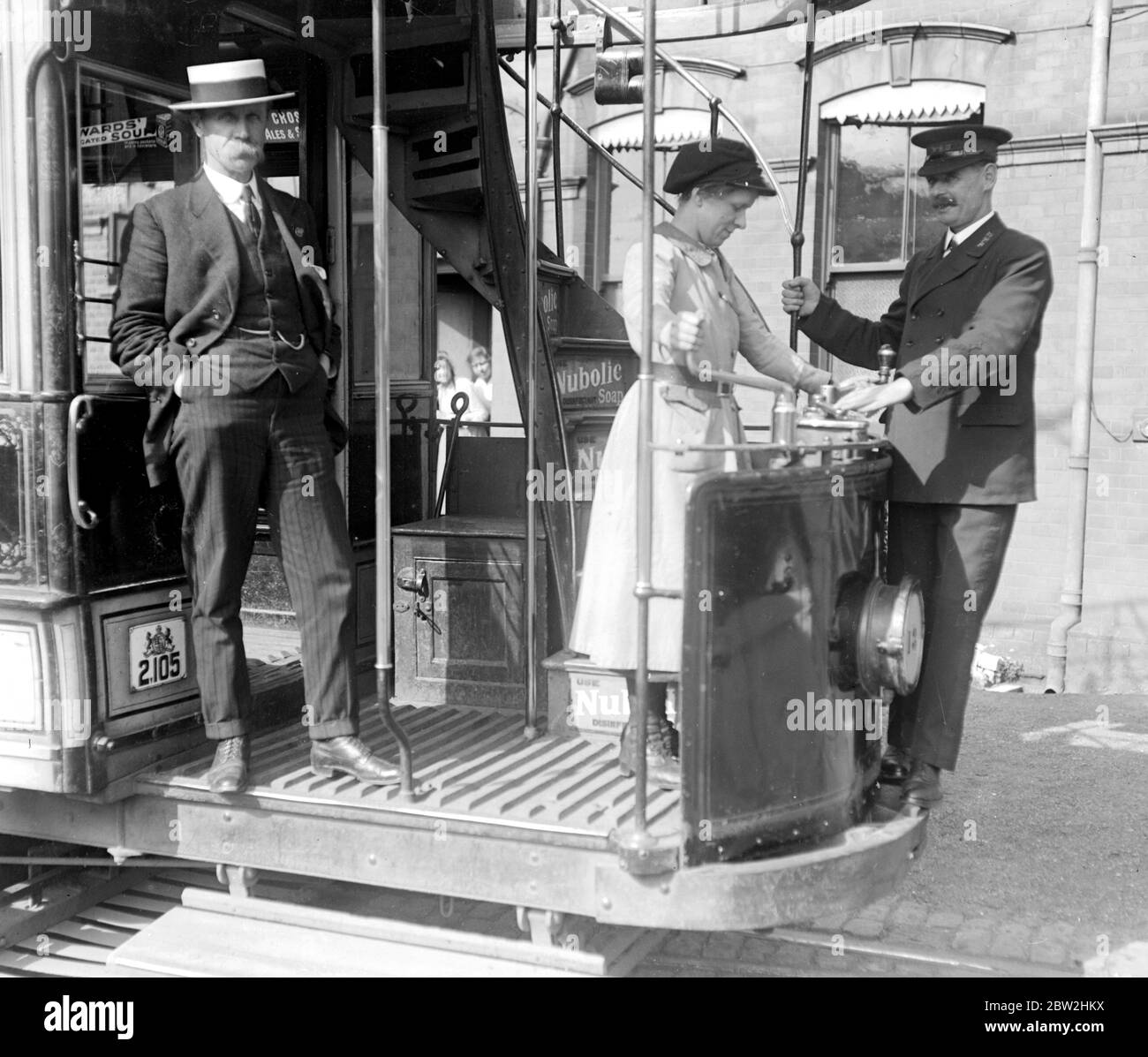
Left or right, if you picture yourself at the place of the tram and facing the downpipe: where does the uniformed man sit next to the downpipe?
right

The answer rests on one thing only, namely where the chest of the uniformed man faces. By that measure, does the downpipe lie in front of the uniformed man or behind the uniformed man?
behind

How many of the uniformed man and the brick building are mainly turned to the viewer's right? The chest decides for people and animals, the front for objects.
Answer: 0

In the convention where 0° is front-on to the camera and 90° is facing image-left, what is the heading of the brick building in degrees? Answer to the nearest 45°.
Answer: approximately 45°

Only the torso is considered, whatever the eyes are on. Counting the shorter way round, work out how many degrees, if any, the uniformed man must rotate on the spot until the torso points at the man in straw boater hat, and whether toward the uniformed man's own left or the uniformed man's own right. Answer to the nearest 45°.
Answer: approximately 45° to the uniformed man's own right

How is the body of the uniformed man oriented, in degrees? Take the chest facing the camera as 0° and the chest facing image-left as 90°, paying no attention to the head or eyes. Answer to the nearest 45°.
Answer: approximately 45°

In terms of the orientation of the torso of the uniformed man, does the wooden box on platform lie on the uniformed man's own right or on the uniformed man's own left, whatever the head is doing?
on the uniformed man's own right

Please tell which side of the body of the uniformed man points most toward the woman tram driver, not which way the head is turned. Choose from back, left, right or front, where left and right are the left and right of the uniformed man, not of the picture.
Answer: front

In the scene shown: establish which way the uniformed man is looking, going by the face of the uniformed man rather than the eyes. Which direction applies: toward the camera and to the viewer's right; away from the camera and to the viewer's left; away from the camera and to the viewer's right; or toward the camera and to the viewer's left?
toward the camera and to the viewer's left

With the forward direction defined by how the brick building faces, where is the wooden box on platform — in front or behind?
in front

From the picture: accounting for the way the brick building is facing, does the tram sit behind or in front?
in front

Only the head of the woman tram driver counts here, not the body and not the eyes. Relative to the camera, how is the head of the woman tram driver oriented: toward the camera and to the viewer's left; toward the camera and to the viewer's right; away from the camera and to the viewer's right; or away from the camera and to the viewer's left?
toward the camera and to the viewer's right
